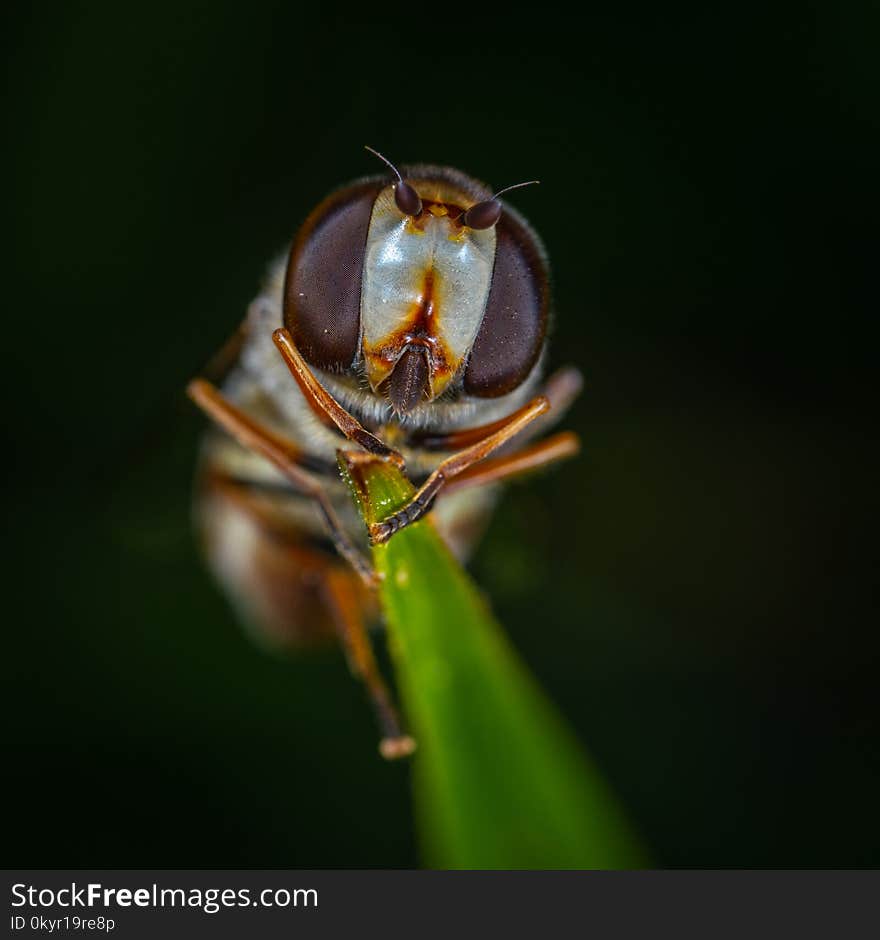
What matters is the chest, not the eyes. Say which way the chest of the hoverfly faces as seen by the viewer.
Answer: toward the camera
